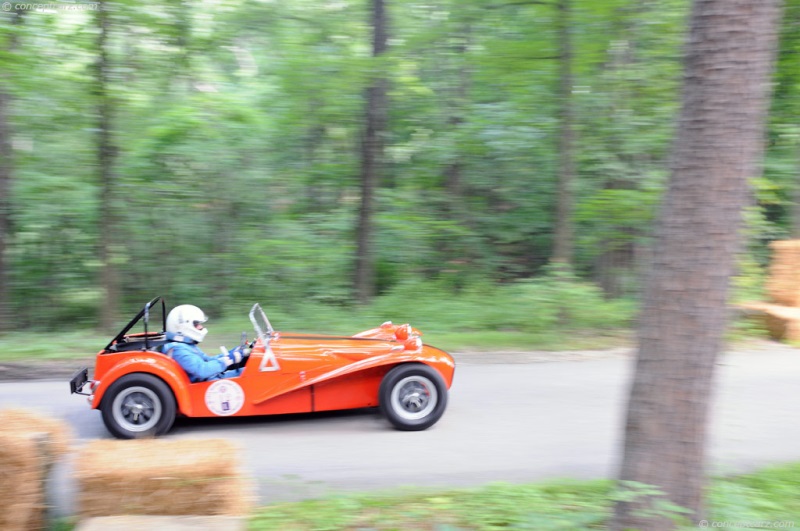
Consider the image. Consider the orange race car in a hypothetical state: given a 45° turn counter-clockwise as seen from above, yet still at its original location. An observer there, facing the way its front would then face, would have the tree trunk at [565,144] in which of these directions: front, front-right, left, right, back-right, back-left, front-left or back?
front

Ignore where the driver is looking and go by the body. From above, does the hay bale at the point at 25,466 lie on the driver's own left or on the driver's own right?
on the driver's own right

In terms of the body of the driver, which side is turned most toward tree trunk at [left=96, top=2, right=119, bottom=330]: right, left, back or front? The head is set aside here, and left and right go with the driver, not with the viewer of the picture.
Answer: left

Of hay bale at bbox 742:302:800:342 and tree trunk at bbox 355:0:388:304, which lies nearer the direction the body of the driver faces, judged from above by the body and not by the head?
the hay bale

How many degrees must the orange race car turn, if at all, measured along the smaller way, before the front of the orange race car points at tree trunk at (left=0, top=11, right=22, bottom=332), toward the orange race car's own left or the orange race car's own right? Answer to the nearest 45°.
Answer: approximately 135° to the orange race car's own left

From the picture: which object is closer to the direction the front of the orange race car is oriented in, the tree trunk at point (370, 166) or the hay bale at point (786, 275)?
the hay bale

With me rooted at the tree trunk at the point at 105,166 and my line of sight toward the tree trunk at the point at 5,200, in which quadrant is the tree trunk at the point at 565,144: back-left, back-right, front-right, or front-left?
back-right

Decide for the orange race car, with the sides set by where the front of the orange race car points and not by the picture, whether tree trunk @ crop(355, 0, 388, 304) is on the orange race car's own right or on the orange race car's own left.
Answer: on the orange race car's own left

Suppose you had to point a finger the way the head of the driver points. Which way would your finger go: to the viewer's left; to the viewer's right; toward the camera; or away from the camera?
to the viewer's right

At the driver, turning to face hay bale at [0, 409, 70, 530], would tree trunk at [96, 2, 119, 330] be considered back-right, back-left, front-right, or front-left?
back-right

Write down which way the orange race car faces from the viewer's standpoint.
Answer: facing to the right of the viewer

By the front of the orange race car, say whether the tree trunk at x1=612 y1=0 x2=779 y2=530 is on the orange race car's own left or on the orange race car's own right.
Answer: on the orange race car's own right

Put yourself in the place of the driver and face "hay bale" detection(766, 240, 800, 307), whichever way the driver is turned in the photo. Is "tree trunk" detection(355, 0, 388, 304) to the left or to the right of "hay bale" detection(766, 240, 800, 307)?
left

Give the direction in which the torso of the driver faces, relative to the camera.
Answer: to the viewer's right
